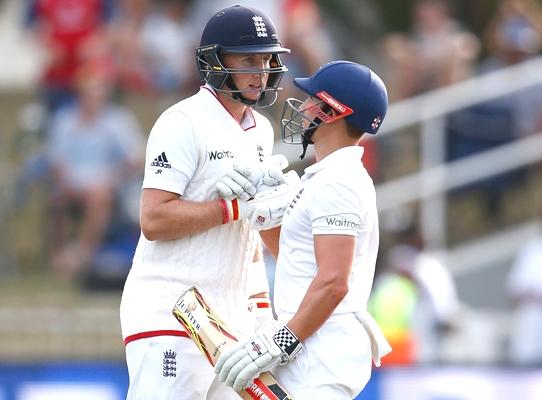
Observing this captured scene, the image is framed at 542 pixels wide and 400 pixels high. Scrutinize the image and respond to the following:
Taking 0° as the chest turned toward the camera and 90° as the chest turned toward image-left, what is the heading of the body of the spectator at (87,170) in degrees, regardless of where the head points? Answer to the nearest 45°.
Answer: approximately 0°

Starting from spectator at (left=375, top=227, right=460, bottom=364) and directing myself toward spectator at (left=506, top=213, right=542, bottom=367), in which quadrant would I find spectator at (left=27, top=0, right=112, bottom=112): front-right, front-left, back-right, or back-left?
back-left

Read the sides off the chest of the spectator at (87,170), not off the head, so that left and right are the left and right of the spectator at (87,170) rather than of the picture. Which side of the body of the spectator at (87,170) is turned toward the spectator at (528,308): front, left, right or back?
left

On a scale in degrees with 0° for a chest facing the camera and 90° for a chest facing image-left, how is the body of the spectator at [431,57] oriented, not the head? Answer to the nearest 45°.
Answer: approximately 0°
